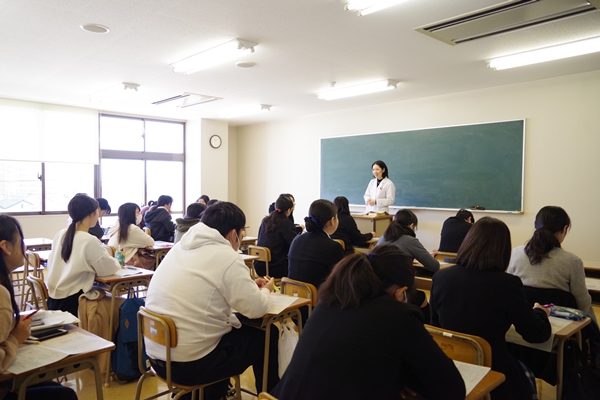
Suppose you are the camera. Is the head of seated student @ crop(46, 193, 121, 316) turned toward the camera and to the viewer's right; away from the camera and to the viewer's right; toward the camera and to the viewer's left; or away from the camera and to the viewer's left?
away from the camera and to the viewer's right

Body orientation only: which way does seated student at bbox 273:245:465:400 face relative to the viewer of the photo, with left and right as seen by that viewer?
facing away from the viewer and to the right of the viewer

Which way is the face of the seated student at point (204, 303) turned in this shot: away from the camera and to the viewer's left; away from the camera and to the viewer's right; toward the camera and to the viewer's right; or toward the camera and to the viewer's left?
away from the camera and to the viewer's right

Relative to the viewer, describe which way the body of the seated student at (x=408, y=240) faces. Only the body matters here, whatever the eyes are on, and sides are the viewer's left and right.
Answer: facing away from the viewer and to the right of the viewer

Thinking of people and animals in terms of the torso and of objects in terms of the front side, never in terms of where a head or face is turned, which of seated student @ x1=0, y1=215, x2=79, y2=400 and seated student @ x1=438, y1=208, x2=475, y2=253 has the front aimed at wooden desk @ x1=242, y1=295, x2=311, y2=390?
seated student @ x1=0, y1=215, x2=79, y2=400

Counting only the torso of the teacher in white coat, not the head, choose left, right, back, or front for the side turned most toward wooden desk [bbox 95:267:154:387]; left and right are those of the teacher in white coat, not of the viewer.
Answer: front

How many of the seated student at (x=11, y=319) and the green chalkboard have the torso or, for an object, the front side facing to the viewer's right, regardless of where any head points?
1

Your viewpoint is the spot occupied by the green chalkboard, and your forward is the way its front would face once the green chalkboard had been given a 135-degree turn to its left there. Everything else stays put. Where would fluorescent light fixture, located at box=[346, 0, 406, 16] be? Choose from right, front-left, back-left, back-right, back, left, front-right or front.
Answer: right

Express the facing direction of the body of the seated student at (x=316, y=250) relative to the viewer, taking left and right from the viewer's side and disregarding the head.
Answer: facing away from the viewer and to the right of the viewer

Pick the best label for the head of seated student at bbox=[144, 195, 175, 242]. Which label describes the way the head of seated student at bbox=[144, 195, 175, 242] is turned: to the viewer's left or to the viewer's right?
to the viewer's right

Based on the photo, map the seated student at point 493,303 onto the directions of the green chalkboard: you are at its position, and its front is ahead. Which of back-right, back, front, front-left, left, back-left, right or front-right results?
front-left

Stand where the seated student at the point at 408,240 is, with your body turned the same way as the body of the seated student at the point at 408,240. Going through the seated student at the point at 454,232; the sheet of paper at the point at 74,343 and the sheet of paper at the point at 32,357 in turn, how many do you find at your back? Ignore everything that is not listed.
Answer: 2

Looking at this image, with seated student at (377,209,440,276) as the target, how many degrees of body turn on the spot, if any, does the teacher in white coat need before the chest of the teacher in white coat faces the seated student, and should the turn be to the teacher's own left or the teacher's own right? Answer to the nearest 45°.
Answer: approximately 45° to the teacher's own left

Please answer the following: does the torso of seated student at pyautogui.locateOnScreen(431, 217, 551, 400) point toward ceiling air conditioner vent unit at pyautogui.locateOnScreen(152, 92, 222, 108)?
no

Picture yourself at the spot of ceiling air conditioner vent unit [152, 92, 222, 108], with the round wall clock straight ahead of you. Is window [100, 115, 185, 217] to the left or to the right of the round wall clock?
left

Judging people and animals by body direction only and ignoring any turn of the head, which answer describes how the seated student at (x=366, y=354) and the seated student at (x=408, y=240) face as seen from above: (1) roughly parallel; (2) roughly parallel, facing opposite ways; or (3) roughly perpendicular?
roughly parallel

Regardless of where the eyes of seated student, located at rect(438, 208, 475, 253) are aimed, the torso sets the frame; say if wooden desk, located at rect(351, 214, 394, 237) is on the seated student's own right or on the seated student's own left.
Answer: on the seated student's own left

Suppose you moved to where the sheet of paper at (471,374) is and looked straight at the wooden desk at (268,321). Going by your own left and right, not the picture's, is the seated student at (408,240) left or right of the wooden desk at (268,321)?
right
